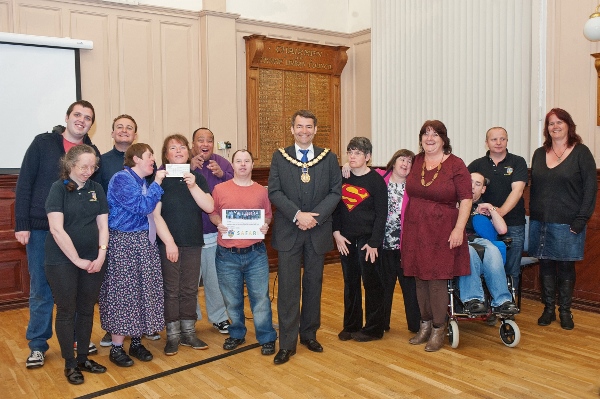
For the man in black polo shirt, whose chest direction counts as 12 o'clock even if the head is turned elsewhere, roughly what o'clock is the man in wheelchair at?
The man in wheelchair is roughly at 11 o'clock from the man in black polo shirt.

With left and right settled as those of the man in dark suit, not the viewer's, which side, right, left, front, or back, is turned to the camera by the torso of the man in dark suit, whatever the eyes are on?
front

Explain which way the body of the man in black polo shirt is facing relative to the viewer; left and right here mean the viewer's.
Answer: facing the viewer and to the left of the viewer

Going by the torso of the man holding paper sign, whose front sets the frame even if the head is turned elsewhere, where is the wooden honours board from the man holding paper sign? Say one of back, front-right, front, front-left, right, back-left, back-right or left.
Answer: back

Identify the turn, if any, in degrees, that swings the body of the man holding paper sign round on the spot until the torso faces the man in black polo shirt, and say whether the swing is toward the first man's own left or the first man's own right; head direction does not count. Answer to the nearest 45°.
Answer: approximately 90° to the first man's own left

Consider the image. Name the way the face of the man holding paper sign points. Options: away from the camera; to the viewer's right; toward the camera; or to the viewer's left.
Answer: toward the camera

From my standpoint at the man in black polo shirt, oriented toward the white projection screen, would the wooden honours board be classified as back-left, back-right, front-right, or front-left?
front-right

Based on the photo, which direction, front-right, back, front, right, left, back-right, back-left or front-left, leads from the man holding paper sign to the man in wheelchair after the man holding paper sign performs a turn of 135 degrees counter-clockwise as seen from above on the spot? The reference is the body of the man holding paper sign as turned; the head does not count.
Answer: front-right

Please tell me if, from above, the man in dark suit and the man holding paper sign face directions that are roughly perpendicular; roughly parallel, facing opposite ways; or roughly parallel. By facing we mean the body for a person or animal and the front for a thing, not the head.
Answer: roughly parallel

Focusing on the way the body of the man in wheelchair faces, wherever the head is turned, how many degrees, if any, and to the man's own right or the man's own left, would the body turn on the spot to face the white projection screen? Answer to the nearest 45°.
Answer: approximately 90° to the man's own right

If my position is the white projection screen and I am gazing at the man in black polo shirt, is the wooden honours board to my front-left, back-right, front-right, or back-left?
front-left

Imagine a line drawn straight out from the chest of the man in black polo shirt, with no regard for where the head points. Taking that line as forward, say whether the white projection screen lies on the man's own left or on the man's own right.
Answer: on the man's own right
